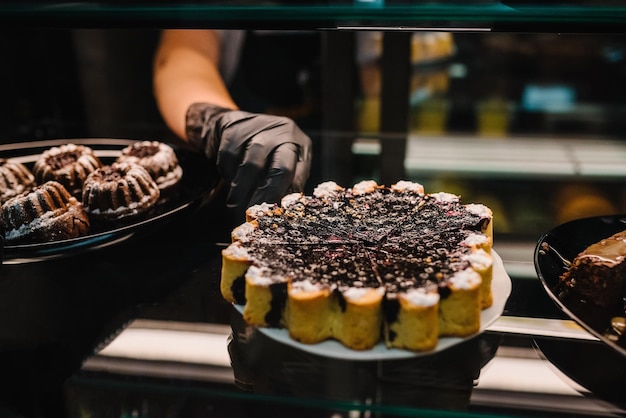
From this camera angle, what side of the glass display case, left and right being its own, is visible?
front

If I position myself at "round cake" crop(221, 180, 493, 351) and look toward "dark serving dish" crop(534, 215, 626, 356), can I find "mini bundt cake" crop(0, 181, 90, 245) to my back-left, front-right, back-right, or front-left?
back-left
